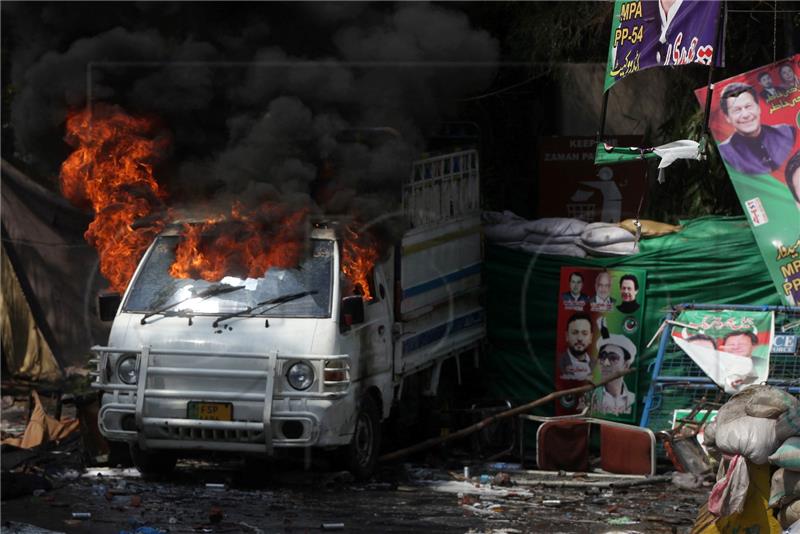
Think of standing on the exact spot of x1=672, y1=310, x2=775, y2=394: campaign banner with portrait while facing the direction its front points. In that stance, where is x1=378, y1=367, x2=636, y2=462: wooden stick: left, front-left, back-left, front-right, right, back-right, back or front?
right

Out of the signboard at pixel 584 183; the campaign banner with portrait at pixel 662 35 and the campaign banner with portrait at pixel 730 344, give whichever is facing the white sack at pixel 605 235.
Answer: the signboard

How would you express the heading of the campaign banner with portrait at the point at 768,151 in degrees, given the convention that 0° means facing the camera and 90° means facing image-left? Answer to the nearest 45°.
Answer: approximately 0°

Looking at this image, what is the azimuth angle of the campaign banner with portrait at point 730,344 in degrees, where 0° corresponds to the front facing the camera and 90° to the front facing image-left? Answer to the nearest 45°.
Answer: approximately 0°
